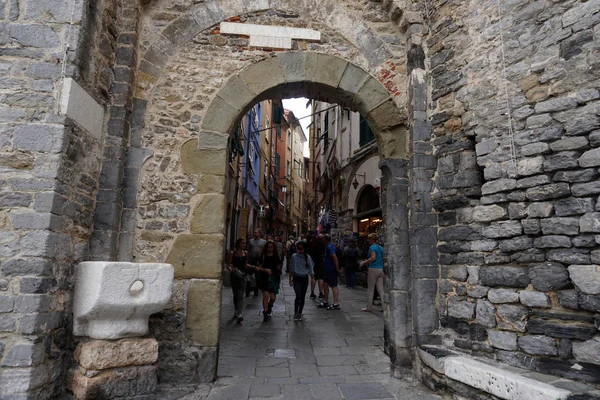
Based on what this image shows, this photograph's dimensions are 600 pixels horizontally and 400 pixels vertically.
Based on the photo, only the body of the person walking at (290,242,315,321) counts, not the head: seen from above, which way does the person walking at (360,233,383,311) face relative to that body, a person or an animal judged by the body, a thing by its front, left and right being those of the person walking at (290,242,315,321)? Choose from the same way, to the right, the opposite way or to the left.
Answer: to the right

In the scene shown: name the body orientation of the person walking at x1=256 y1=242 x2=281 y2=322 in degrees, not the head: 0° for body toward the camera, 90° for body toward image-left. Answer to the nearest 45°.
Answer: approximately 0°

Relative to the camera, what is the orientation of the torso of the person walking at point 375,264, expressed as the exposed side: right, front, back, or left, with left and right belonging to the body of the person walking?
left

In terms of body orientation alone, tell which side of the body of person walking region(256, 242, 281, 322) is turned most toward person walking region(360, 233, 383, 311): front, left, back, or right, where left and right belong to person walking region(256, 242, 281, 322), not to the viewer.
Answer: left

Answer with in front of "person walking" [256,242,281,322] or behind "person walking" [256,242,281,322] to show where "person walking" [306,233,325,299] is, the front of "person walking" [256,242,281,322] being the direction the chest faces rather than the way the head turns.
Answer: behind

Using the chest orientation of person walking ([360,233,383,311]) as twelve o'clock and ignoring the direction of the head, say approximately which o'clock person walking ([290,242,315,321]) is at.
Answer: person walking ([290,242,315,321]) is roughly at 11 o'clock from person walking ([360,233,383,311]).

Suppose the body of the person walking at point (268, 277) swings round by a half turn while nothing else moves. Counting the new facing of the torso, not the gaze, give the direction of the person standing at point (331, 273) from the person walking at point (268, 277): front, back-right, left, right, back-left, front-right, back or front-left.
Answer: front-right

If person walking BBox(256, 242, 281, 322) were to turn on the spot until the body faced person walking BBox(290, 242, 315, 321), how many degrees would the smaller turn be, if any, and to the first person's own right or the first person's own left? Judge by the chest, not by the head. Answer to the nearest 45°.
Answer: approximately 90° to the first person's own left

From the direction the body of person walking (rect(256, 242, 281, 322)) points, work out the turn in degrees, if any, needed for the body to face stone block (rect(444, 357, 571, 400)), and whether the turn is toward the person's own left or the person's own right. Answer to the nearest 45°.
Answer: approximately 45° to the person's own left

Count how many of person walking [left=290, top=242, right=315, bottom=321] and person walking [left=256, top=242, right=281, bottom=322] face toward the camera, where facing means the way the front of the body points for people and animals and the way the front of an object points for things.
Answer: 2

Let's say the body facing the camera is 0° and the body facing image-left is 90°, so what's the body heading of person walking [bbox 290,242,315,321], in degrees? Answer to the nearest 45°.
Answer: approximately 0°

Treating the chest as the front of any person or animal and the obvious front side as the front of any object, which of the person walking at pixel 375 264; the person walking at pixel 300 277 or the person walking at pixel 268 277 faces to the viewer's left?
the person walking at pixel 375 264
